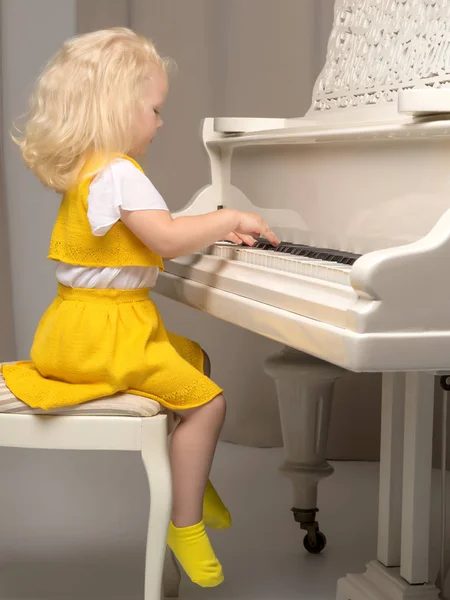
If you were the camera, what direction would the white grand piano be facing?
facing the viewer and to the left of the viewer
